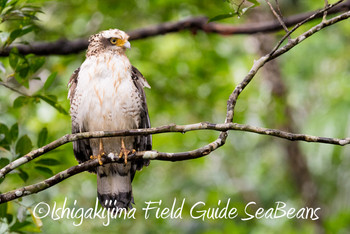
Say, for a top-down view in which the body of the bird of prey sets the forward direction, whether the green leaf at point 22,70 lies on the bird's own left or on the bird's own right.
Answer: on the bird's own right

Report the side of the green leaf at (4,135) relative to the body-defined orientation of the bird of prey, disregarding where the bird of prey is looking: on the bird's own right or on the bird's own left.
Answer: on the bird's own right

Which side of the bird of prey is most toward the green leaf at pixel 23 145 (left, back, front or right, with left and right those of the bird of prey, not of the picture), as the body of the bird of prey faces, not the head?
right

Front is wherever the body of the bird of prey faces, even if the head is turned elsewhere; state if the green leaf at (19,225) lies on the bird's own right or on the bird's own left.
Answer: on the bird's own right

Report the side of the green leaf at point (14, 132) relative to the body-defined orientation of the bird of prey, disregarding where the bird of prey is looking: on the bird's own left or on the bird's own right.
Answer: on the bird's own right

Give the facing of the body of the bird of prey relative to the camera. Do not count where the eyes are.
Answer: toward the camera

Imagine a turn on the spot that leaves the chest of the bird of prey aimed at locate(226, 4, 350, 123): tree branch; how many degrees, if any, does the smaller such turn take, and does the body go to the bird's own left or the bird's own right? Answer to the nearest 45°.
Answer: approximately 45° to the bird's own left

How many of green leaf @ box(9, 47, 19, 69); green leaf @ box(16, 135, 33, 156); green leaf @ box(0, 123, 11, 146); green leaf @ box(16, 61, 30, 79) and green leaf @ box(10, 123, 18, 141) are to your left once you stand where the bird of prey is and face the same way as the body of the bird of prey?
0

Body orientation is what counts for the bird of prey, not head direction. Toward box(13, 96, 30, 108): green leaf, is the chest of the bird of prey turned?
no

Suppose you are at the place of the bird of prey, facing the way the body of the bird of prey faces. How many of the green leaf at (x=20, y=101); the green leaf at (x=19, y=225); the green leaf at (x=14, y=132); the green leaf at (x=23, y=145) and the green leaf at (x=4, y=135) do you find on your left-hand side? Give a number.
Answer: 0

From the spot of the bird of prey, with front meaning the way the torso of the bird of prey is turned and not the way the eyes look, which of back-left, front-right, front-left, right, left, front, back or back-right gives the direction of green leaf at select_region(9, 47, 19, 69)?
right
